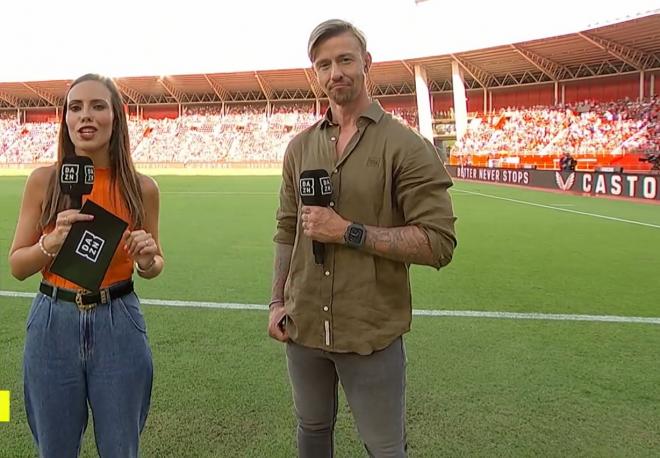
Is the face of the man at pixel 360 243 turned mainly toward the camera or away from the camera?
toward the camera

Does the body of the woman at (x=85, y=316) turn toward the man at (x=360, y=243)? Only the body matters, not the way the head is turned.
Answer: no

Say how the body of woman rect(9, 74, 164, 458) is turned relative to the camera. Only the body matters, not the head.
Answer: toward the camera

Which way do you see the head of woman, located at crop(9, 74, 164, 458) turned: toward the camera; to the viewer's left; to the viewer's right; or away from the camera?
toward the camera
